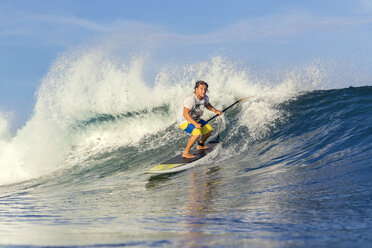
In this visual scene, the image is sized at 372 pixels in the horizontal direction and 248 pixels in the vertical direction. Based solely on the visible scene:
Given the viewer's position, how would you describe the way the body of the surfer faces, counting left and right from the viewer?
facing the viewer and to the right of the viewer
